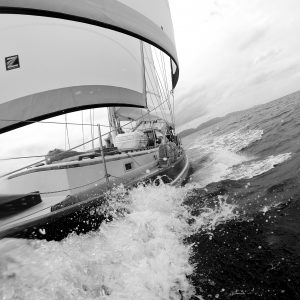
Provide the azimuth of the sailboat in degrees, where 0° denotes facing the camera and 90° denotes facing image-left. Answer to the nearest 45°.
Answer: approximately 45°
